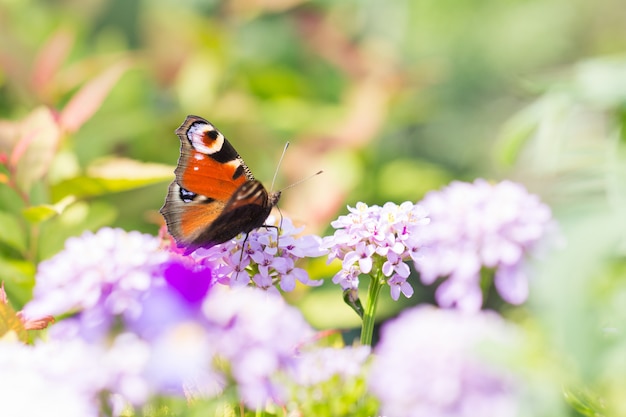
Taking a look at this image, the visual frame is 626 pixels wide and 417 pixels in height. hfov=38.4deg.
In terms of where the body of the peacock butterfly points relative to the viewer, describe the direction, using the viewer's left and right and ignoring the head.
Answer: facing to the right of the viewer
